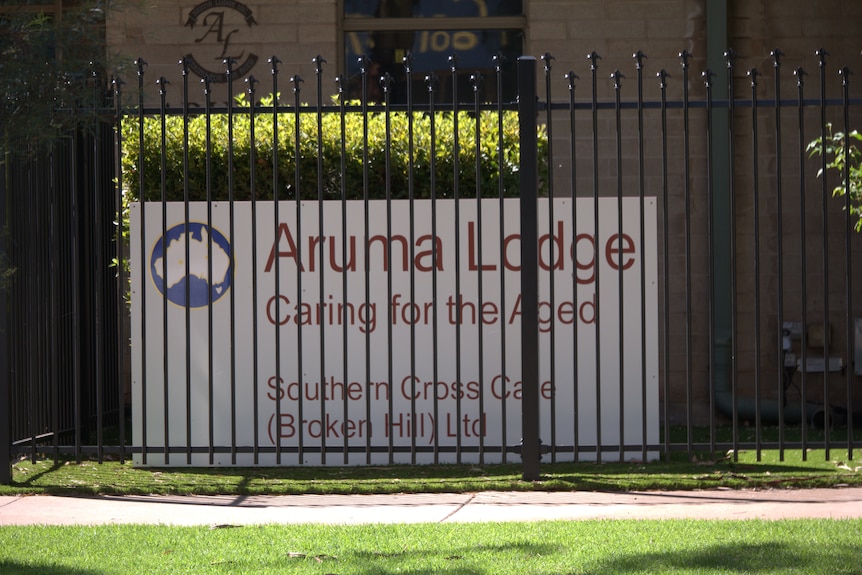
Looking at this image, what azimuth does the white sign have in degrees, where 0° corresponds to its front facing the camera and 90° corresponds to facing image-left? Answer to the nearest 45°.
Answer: approximately 0°

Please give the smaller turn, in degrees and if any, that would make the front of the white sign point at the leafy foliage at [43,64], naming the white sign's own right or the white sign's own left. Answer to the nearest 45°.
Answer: approximately 45° to the white sign's own right
